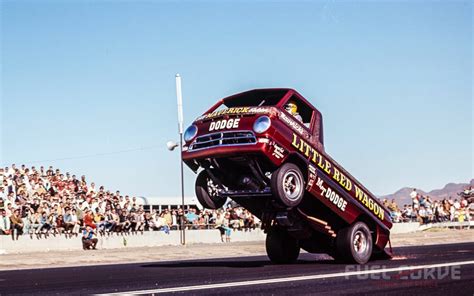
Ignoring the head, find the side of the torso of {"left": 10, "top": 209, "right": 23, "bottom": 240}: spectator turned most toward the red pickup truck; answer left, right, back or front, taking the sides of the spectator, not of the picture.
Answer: front

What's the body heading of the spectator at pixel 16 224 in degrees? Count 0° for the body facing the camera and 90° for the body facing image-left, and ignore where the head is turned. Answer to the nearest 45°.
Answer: approximately 315°

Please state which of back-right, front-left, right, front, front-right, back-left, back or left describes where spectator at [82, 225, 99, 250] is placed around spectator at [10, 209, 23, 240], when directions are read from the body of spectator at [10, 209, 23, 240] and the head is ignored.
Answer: front-left
